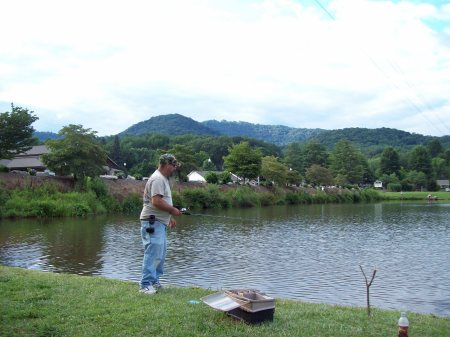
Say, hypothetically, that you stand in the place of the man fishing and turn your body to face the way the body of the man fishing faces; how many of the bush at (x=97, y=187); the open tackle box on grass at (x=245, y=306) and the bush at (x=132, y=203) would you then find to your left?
2

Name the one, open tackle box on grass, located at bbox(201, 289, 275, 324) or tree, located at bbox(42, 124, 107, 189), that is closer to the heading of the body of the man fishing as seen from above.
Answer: the open tackle box on grass

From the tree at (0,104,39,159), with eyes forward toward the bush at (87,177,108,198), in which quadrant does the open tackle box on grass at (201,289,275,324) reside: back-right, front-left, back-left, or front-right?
front-right

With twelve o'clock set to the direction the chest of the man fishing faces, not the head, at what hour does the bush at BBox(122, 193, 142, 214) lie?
The bush is roughly at 9 o'clock from the man fishing.

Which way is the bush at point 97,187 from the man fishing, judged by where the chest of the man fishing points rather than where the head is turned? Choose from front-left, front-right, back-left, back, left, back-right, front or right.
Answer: left

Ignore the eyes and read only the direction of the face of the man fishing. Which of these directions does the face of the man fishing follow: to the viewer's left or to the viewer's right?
to the viewer's right

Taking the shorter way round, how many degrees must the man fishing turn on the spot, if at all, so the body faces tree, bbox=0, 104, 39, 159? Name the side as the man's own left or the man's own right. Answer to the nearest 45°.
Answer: approximately 90° to the man's own left

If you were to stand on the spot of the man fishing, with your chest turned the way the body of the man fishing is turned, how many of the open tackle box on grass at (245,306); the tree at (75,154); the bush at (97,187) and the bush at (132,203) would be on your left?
3

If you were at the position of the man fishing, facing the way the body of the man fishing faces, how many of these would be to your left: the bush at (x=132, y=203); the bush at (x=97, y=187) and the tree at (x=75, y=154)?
3

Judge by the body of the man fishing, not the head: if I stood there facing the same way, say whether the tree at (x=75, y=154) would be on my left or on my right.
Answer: on my left

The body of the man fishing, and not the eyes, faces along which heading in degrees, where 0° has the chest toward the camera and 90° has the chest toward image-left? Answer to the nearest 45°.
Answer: approximately 270°

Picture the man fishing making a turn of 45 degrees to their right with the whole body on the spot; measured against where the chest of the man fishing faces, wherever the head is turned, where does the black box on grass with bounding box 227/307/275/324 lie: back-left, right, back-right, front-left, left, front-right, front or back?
front

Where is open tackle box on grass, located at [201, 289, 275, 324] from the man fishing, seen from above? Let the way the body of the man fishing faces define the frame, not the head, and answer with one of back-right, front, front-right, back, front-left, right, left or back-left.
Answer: front-right
